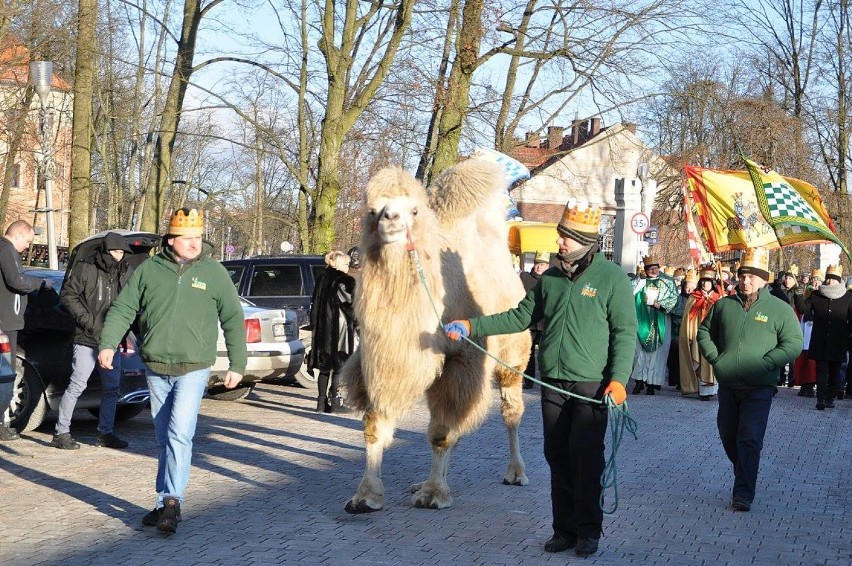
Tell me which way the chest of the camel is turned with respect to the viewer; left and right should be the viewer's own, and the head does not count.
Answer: facing the viewer and to the left of the viewer

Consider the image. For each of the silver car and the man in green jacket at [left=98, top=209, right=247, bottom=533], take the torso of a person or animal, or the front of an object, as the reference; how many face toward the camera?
1

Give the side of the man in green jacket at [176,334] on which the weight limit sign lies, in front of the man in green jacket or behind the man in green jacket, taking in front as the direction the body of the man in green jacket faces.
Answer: behind

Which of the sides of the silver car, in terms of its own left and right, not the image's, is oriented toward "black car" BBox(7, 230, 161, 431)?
left

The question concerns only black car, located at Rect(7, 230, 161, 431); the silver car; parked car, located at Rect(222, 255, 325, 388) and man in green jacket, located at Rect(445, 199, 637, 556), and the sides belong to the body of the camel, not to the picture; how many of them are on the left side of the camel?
1

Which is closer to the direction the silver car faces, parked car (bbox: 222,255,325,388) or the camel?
the parked car

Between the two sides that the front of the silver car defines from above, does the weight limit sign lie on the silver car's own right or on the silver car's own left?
on the silver car's own right

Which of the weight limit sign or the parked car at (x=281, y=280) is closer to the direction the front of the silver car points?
the parked car

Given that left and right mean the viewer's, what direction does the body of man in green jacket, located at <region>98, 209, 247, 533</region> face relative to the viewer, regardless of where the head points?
facing the viewer

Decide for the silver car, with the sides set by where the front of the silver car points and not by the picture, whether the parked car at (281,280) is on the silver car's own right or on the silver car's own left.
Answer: on the silver car's own right

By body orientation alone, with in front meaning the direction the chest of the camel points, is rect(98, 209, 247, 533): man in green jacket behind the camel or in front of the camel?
in front

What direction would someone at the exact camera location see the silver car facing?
facing away from the viewer and to the left of the viewer
